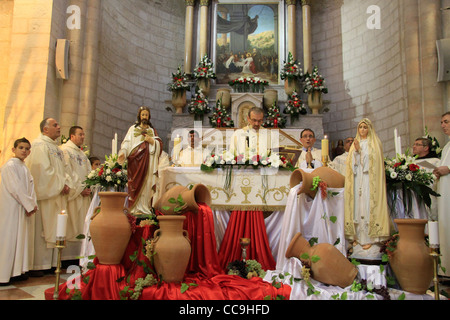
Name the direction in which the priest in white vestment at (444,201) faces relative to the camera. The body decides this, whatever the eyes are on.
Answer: to the viewer's left

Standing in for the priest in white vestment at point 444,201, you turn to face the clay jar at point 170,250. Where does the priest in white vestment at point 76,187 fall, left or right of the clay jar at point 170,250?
right

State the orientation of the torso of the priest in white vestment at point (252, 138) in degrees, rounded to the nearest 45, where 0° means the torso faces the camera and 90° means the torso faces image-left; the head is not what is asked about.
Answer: approximately 0°

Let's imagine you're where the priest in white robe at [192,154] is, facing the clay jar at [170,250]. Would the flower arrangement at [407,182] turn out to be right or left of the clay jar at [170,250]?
left

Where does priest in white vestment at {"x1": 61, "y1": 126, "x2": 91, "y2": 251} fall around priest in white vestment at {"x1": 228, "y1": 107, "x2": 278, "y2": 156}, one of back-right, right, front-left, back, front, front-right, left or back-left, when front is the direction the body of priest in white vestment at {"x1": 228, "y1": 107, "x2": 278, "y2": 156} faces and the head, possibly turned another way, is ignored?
right

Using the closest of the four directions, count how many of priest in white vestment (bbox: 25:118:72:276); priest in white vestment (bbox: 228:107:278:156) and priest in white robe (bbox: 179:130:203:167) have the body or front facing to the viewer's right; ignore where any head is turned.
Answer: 1

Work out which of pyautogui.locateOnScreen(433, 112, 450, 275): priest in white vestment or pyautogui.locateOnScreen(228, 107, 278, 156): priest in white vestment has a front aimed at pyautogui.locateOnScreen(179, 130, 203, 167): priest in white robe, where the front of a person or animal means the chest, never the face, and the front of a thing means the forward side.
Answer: pyautogui.locateOnScreen(433, 112, 450, 275): priest in white vestment

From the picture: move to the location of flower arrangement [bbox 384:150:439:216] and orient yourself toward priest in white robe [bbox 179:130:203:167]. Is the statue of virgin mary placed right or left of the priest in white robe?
left

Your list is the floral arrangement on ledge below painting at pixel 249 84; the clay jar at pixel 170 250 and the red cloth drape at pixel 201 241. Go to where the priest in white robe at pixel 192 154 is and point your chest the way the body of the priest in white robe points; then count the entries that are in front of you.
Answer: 2

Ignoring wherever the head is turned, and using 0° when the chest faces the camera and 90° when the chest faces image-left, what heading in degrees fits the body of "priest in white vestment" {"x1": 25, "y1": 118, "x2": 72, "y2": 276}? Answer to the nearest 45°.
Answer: approximately 270°

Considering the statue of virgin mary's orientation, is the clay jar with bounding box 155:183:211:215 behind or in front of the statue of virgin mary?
in front
